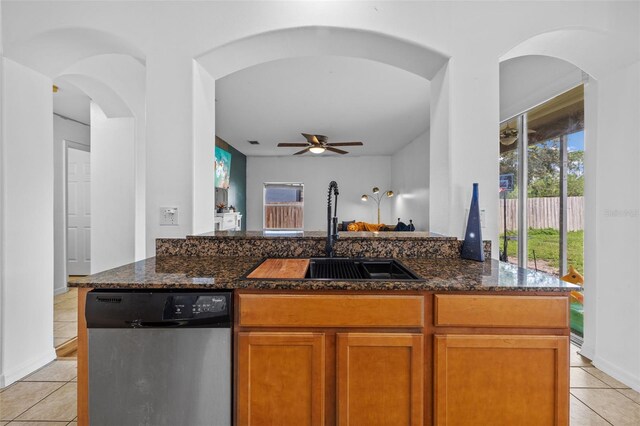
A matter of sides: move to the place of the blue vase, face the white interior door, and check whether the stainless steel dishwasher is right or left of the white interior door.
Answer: left

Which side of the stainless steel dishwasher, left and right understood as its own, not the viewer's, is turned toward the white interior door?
back

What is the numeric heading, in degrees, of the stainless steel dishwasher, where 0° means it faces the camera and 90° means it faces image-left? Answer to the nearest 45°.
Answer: approximately 0°

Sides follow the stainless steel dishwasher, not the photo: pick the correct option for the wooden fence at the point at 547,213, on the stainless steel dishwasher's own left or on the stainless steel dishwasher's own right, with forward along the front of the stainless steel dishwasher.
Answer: on the stainless steel dishwasher's own left

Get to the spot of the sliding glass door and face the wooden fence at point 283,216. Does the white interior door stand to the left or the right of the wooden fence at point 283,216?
left

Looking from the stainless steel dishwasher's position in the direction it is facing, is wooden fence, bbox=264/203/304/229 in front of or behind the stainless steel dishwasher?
behind

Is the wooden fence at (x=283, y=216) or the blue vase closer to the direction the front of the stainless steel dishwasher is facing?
the blue vase

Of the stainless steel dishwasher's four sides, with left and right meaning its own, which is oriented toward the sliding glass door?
left

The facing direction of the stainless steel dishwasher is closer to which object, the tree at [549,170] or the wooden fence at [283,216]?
the tree
